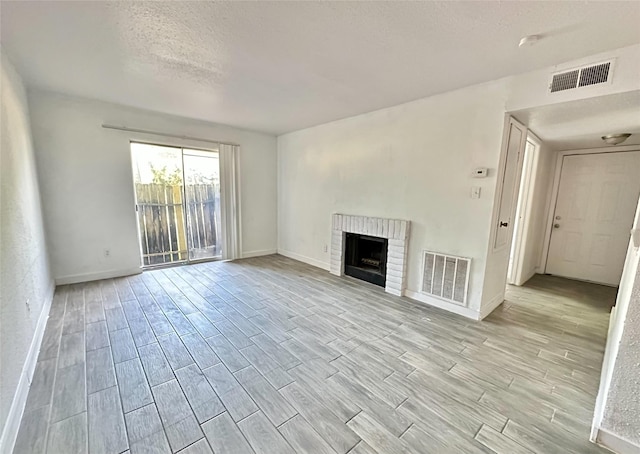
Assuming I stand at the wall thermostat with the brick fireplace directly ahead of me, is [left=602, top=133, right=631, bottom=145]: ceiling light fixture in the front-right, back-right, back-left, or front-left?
back-right

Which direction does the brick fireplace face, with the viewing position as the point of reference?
facing the viewer and to the left of the viewer

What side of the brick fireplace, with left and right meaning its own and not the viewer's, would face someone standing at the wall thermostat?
left

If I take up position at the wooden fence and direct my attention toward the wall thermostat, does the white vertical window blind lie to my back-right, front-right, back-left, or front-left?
front-left

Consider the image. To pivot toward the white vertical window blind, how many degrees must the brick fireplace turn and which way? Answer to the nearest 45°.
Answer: approximately 45° to its right

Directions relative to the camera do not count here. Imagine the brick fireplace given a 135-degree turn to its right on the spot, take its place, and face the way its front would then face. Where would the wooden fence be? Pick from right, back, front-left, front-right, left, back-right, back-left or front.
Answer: left

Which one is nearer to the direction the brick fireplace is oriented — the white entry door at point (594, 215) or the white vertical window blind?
the white vertical window blind

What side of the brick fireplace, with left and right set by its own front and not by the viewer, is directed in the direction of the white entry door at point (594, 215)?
back

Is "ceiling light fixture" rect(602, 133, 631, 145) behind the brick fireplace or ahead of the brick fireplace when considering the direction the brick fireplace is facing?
behind

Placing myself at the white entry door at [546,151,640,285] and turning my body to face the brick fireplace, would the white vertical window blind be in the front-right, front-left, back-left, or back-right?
front-right

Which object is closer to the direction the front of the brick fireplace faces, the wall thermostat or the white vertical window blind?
the white vertical window blind
